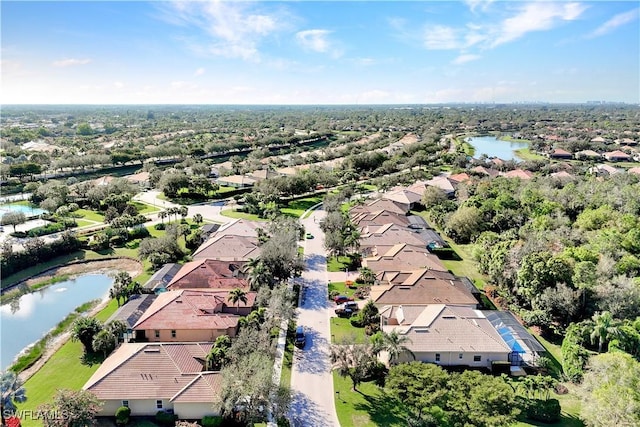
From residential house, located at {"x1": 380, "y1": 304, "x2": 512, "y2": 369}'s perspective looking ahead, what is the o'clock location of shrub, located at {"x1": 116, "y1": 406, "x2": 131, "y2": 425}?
The shrub is roughly at 11 o'clock from the residential house.

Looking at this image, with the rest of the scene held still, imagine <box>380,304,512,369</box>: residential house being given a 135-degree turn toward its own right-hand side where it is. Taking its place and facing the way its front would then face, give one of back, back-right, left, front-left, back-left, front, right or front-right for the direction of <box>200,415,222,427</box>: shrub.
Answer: back

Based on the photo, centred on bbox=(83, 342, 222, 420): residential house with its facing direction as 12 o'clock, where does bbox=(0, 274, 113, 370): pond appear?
The pond is roughly at 8 o'clock from the residential house.

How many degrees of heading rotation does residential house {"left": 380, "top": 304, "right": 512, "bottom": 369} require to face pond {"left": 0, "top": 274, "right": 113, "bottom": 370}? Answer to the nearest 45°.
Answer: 0° — it already faces it

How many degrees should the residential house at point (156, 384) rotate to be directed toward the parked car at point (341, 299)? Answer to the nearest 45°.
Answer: approximately 45° to its left

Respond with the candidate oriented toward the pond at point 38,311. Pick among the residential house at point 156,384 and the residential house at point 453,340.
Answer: the residential house at point 453,340

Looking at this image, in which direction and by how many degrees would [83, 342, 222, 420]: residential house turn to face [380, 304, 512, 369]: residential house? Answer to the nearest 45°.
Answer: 0° — it already faces it

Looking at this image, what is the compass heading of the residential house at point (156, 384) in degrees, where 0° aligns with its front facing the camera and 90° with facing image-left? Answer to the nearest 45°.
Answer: approximately 270°

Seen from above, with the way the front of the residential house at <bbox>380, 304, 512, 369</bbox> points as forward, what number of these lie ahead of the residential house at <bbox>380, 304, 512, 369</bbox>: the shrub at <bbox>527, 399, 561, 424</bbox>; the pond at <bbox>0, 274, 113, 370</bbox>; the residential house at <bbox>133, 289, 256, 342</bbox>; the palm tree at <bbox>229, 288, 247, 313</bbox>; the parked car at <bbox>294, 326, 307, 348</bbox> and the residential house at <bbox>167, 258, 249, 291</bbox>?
5

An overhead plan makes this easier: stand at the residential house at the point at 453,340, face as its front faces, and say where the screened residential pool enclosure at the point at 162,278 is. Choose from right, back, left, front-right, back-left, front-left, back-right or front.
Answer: front

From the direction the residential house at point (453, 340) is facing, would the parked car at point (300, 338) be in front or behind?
in front

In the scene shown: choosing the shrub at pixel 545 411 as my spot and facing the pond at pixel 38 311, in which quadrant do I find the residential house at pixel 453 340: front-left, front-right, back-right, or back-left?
front-right

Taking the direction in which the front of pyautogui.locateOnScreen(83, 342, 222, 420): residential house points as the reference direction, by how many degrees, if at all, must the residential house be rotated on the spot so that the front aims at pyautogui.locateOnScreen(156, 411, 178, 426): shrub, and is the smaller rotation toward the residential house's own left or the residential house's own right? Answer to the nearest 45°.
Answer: approximately 90° to the residential house's own right

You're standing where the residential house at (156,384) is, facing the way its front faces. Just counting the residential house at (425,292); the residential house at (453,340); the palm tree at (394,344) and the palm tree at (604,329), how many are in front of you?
4

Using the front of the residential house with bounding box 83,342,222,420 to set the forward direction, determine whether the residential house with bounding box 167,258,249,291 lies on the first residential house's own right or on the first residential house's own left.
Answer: on the first residential house's own left

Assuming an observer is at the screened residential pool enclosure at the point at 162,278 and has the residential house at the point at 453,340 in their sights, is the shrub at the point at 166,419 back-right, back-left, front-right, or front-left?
front-right

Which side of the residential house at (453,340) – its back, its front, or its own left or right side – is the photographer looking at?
left

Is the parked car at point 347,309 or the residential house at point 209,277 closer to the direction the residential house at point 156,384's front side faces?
the parked car

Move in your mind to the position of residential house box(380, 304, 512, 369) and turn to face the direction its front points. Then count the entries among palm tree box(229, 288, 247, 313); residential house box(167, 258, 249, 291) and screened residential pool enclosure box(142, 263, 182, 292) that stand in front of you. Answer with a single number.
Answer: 3

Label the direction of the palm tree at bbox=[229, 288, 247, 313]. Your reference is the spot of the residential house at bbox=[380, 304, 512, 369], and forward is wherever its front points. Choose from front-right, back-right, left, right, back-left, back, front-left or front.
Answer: front

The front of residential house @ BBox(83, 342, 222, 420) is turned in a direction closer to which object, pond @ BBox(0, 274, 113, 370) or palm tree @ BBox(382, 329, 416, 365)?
the palm tree

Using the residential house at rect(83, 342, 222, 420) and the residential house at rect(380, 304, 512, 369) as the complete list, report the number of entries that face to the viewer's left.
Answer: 1

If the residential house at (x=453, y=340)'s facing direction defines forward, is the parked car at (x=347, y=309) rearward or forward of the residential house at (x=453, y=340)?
forward
